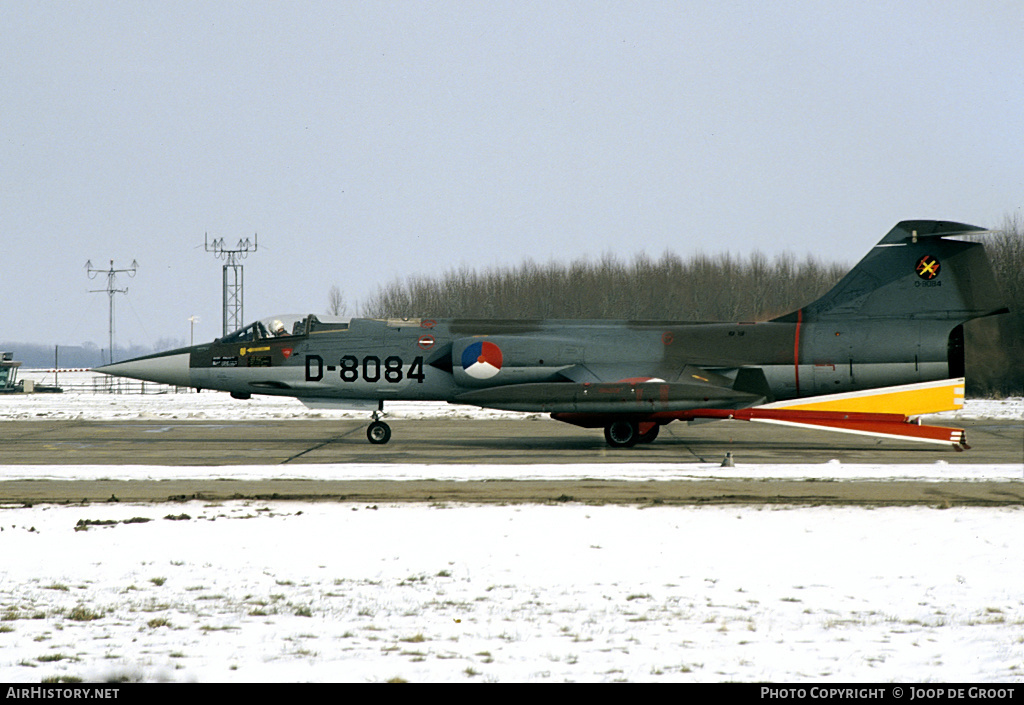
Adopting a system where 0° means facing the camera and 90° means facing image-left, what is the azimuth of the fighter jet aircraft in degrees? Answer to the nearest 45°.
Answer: approximately 90°
